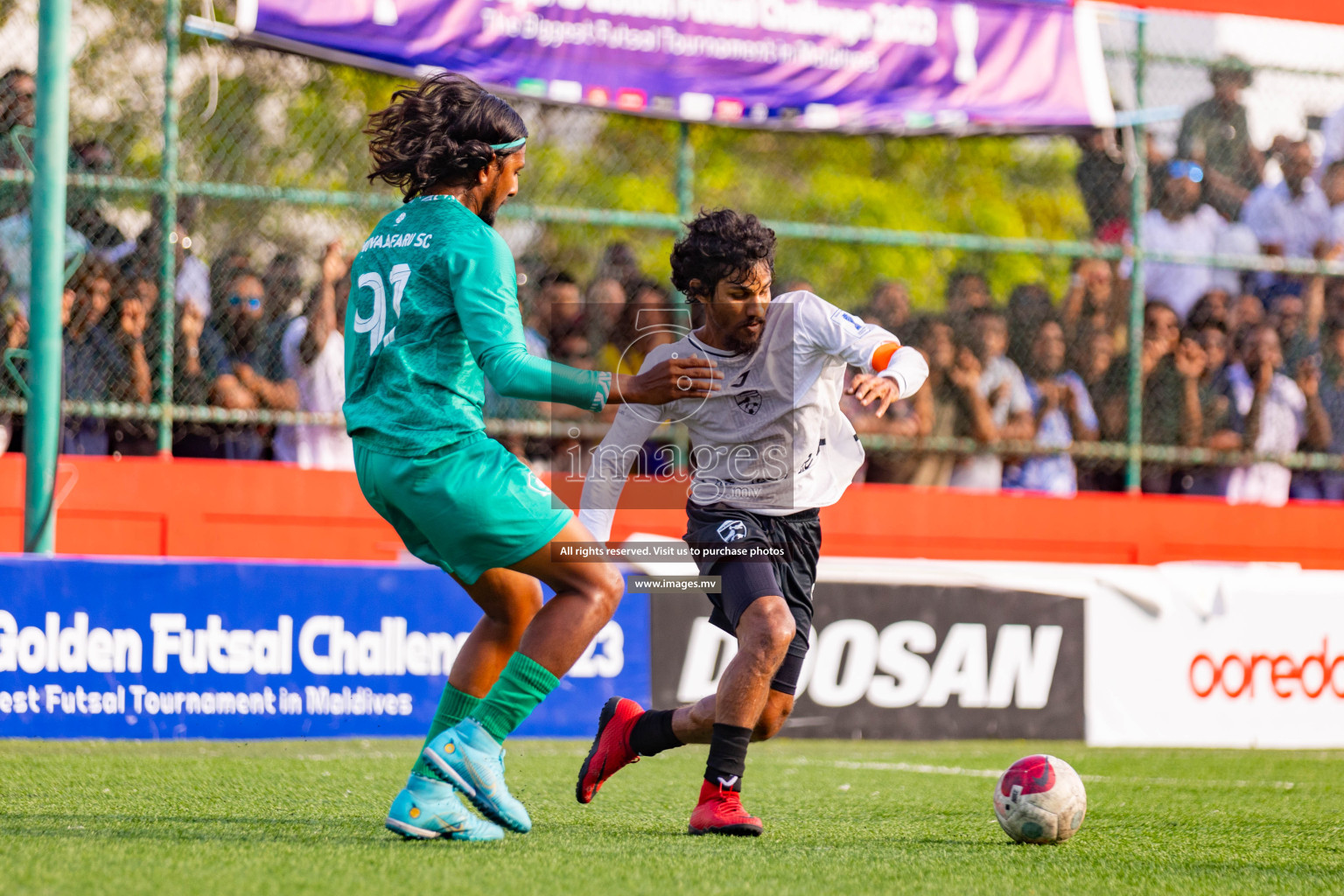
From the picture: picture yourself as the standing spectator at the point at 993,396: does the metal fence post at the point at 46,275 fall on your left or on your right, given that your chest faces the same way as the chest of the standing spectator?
on your right

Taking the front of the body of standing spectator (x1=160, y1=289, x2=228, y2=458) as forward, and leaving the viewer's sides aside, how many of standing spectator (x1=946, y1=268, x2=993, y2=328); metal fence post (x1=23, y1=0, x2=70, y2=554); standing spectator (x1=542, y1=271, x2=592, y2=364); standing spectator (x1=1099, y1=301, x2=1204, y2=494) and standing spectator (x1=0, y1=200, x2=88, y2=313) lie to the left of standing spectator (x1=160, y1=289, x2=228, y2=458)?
3

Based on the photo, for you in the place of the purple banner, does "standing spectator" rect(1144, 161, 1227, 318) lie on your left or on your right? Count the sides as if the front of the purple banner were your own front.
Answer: on your left

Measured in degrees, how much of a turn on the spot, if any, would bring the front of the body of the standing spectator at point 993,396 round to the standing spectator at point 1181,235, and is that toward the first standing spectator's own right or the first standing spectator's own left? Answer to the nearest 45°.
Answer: approximately 135° to the first standing spectator's own left

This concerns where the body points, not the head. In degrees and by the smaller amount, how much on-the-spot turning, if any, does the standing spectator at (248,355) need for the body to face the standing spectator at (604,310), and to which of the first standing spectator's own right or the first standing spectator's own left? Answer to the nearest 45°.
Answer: approximately 90° to the first standing spectator's own left

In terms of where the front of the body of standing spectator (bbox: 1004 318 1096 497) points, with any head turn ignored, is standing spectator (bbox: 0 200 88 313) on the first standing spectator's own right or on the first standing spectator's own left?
on the first standing spectator's own right

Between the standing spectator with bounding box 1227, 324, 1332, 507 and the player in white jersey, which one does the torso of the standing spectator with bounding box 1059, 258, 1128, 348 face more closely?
the player in white jersey

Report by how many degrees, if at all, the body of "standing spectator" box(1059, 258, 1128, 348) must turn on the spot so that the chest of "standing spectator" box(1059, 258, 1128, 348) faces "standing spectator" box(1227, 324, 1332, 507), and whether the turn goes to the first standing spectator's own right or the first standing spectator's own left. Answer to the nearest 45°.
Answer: approximately 90° to the first standing spectator's own left

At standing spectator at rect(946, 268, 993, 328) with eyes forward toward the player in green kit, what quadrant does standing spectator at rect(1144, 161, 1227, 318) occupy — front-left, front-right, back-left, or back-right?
back-left

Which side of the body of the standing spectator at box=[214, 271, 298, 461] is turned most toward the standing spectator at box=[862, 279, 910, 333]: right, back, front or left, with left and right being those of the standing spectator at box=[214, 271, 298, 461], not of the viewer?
left

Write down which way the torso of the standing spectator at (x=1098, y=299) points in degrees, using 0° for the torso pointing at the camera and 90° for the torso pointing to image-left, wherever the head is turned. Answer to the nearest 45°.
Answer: approximately 0°

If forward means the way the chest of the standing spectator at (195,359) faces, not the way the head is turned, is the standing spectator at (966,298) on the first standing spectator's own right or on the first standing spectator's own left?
on the first standing spectator's own left

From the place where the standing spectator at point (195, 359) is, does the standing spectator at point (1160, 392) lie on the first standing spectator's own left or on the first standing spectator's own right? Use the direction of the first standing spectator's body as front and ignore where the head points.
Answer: on the first standing spectator's own left

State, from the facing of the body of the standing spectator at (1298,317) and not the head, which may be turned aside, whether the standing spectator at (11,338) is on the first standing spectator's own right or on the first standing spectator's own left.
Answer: on the first standing spectator's own right
